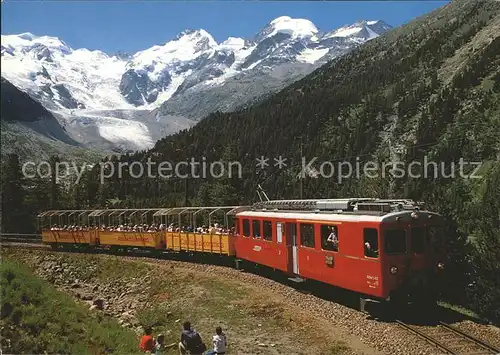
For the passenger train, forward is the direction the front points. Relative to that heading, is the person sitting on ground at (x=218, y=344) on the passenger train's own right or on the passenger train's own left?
on the passenger train's own right

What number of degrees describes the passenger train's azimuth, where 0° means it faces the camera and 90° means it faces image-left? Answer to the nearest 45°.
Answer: approximately 315°

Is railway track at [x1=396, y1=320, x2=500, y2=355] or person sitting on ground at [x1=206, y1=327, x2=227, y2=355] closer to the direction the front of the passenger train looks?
the railway track

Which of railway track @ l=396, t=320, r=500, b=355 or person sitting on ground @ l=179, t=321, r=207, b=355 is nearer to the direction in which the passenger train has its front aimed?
the railway track

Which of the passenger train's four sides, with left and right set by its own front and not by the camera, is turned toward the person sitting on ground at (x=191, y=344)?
right
